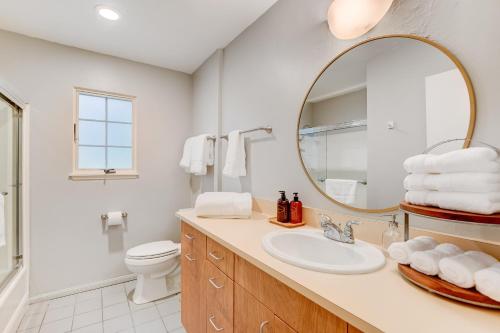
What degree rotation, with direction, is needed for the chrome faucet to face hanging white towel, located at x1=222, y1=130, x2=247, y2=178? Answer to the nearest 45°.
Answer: approximately 90° to its right

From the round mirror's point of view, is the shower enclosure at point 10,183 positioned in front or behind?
in front

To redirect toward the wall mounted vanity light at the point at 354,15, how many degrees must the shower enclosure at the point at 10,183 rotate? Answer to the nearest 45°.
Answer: approximately 45° to its right

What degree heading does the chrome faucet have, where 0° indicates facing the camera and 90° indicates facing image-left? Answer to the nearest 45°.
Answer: approximately 45°

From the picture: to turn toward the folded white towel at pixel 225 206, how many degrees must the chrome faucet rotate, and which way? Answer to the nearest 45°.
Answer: approximately 45° to its right

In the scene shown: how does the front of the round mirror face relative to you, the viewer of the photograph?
facing the viewer and to the left of the viewer

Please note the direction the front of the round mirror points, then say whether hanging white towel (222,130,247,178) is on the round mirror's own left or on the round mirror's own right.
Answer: on the round mirror's own right

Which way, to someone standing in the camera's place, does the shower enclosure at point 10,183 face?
facing to the right of the viewer
